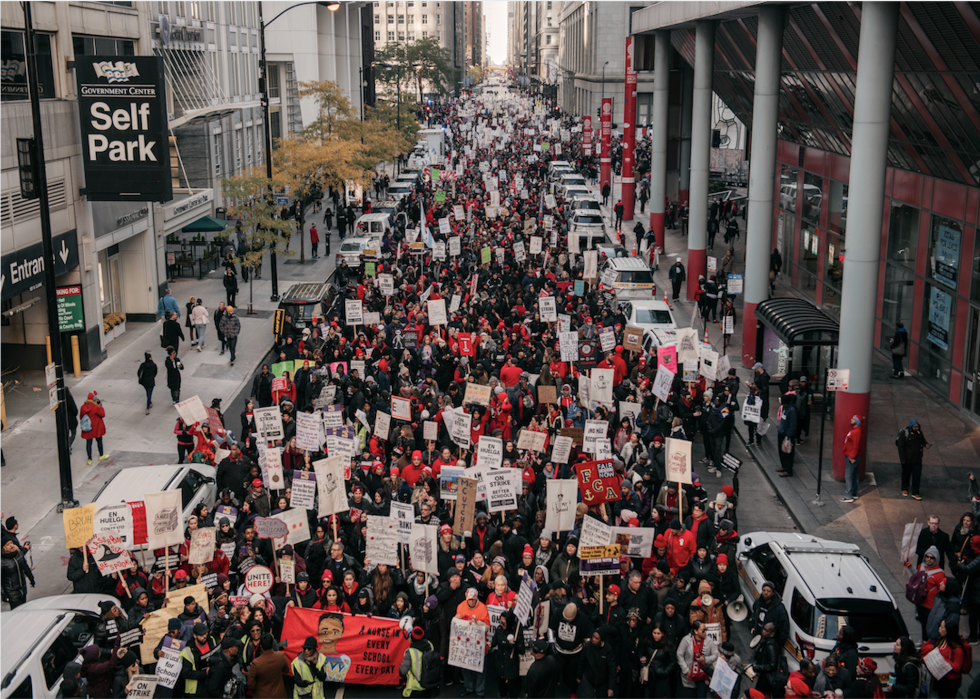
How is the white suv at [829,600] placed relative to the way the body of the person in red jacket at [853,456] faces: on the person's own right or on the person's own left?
on the person's own left

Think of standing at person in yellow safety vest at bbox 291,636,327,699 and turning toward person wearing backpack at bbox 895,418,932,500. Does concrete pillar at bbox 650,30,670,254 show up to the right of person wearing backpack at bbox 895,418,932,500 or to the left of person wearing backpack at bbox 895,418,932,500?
left

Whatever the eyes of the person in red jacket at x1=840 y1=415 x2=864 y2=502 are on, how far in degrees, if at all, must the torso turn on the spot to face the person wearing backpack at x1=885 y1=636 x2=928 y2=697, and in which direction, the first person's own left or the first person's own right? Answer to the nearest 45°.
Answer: approximately 90° to the first person's own left

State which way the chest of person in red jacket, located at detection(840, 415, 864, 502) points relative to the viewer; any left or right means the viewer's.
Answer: facing to the left of the viewer

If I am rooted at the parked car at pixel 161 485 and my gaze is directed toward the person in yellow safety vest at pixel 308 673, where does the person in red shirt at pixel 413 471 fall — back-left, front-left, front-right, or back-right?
front-left

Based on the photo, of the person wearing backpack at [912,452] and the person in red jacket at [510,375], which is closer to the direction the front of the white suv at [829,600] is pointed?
the person in red jacket

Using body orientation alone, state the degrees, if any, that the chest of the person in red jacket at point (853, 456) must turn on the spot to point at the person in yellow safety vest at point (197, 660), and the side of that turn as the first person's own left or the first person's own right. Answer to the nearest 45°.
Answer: approximately 45° to the first person's own left

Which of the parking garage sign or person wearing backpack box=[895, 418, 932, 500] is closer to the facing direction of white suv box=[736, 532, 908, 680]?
the parking garage sign

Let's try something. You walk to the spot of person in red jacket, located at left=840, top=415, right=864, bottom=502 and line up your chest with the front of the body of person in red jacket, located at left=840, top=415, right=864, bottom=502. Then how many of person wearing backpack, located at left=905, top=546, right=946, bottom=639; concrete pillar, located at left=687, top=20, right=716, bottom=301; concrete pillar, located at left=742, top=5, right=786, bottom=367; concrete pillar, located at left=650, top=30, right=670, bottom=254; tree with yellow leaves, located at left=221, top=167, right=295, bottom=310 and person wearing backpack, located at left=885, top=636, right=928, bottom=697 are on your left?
2

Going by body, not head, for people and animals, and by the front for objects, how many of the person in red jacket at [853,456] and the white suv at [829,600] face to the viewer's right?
0
